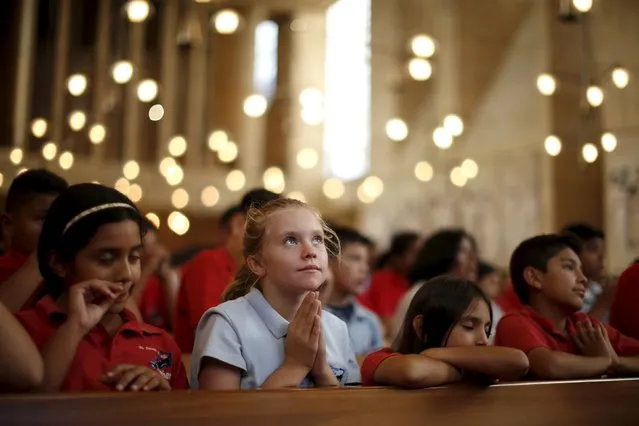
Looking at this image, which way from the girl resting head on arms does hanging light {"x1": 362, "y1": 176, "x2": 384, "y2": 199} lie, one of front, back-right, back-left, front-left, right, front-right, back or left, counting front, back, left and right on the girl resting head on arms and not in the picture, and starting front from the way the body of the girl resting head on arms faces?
back-left

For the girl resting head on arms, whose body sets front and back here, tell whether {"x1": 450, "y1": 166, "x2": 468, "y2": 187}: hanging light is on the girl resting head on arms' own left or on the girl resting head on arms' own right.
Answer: on the girl resting head on arms' own left

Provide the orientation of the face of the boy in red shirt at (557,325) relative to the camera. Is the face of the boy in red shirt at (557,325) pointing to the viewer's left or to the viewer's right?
to the viewer's right

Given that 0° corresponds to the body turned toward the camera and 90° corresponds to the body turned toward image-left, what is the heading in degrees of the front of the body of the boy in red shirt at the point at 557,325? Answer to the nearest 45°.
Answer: approximately 315°

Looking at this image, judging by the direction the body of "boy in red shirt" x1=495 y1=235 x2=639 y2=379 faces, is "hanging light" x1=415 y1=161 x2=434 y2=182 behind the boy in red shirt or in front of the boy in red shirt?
behind

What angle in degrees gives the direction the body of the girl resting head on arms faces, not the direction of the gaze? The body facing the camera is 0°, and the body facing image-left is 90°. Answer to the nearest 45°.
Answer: approximately 315°
